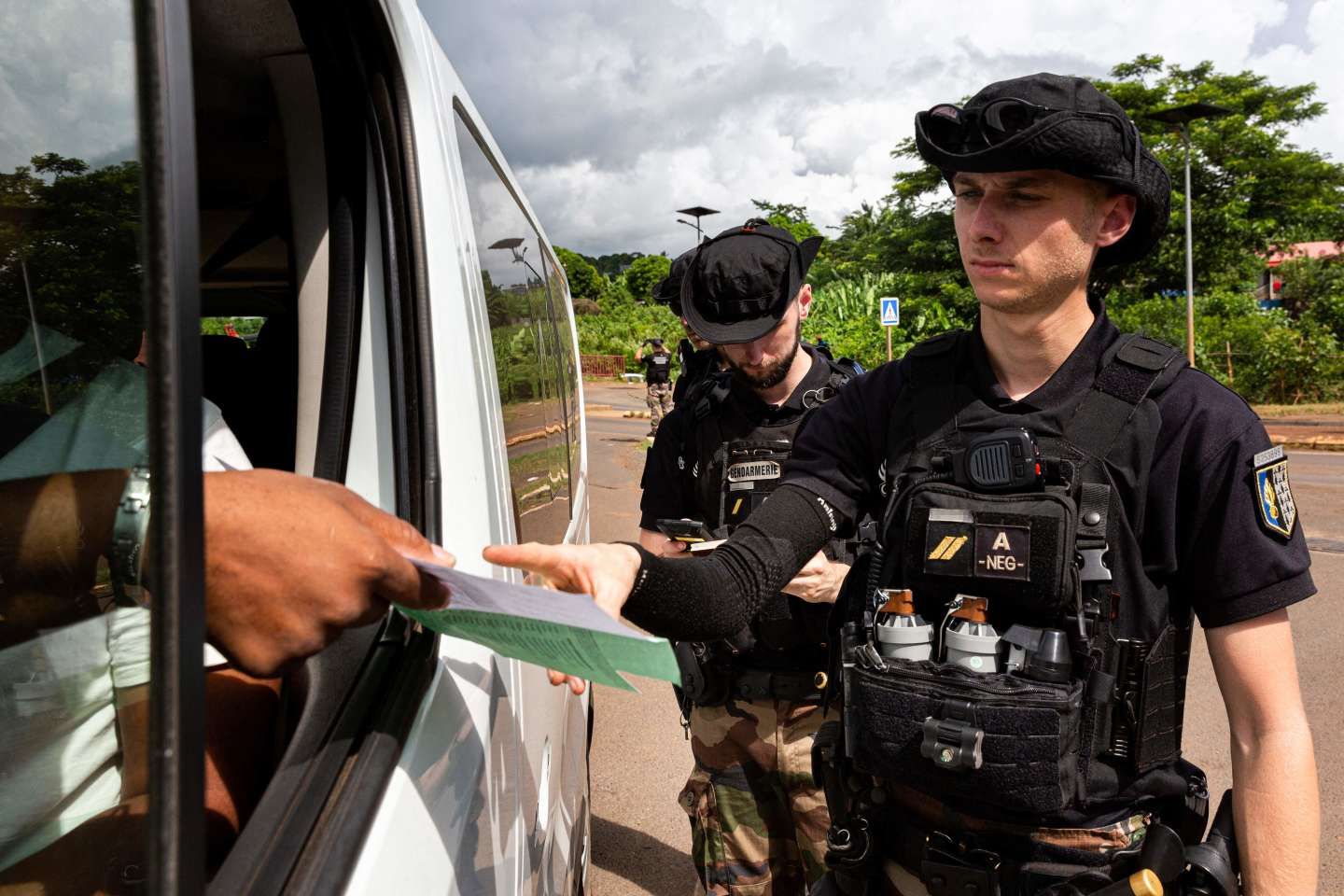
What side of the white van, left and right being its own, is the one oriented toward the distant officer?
back

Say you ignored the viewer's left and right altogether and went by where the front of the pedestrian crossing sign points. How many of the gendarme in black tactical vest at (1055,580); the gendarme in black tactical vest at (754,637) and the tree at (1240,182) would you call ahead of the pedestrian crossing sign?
2

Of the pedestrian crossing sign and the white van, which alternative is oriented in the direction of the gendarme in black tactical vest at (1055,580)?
the pedestrian crossing sign

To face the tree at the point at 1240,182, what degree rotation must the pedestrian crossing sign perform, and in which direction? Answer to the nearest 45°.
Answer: approximately 135° to its left

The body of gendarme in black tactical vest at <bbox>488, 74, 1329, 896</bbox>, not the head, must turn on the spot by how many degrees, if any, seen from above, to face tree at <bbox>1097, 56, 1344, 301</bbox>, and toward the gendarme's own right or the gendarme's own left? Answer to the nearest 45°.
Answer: approximately 135° to the gendarme's own right

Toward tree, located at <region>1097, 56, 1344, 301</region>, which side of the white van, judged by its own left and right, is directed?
back

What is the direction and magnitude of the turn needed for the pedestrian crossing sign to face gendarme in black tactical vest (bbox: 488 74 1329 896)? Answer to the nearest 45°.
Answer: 0° — it already faces them
